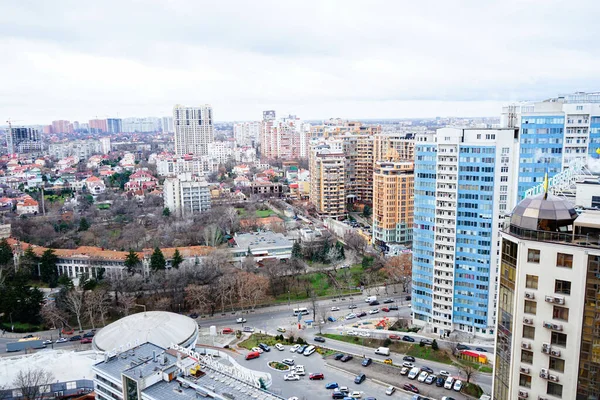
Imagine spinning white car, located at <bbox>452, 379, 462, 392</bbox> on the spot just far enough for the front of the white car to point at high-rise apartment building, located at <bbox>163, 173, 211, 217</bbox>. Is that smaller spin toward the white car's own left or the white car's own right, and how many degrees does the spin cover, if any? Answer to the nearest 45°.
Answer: approximately 90° to the white car's own right

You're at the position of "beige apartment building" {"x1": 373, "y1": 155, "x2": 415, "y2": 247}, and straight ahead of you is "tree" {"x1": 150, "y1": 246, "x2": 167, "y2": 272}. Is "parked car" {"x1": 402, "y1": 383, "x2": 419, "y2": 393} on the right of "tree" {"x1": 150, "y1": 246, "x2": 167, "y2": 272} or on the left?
left

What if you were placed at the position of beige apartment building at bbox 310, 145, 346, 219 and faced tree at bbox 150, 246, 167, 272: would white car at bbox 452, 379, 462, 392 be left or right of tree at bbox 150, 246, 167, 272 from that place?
left

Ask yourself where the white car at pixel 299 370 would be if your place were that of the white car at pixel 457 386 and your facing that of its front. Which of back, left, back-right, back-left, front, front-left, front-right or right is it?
front-right

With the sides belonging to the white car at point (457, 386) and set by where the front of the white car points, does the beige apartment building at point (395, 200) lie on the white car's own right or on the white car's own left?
on the white car's own right

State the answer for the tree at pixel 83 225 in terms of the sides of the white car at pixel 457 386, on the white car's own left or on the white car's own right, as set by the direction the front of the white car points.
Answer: on the white car's own right

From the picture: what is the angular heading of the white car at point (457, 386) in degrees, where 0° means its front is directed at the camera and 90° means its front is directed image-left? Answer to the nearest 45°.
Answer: approximately 45°

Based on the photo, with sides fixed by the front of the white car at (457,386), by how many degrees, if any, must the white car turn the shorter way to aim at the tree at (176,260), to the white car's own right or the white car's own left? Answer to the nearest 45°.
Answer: approximately 90° to the white car's own right

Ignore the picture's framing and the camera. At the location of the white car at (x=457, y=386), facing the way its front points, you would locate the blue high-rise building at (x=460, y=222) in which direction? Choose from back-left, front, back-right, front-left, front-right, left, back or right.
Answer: back-right
